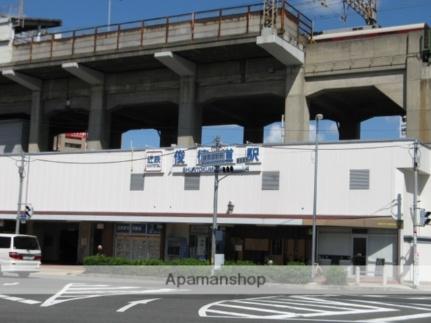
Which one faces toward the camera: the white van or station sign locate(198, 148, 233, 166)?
the station sign

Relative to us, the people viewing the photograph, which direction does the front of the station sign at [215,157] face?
facing the viewer

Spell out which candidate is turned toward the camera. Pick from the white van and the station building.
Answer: the station building

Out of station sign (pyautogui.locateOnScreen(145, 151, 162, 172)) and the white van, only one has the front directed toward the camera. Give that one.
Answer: the station sign

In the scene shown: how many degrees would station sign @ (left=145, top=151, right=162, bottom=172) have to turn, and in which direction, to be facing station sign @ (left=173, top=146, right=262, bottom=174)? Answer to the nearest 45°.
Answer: approximately 45° to its left

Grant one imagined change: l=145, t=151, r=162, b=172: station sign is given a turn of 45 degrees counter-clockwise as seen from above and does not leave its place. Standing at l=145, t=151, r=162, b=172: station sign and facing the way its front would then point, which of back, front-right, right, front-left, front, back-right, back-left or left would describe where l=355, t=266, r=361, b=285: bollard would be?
front

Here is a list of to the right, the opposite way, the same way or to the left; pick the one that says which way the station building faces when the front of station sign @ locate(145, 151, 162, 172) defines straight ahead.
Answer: the same way

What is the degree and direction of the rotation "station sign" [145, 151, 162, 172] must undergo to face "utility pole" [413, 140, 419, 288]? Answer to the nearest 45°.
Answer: approximately 45° to its left

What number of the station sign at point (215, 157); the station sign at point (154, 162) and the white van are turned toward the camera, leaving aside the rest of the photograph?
2

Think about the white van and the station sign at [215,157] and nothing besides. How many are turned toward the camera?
1

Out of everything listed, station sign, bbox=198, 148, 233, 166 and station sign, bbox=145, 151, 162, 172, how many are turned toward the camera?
2

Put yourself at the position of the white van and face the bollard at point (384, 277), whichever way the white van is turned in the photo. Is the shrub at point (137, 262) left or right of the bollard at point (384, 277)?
left

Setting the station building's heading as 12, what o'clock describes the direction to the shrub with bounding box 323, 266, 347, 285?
The shrub is roughly at 11 o'clock from the station building.

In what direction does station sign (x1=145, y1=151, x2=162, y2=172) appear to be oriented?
toward the camera
